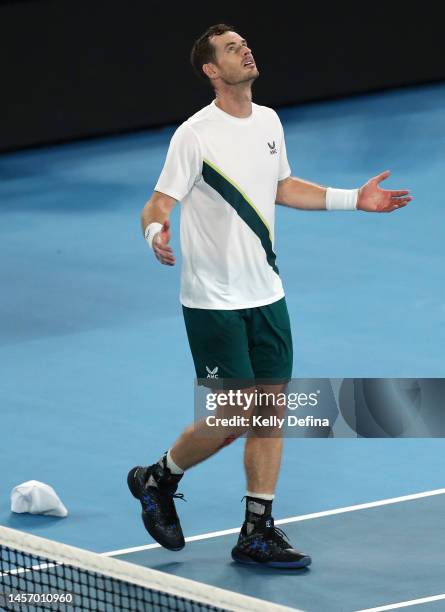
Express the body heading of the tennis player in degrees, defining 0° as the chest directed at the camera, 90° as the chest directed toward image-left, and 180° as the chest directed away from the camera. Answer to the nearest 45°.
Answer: approximately 315°

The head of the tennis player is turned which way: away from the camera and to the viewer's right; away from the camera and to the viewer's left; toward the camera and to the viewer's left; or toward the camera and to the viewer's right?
toward the camera and to the viewer's right

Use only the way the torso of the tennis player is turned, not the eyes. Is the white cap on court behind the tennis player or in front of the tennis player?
behind
